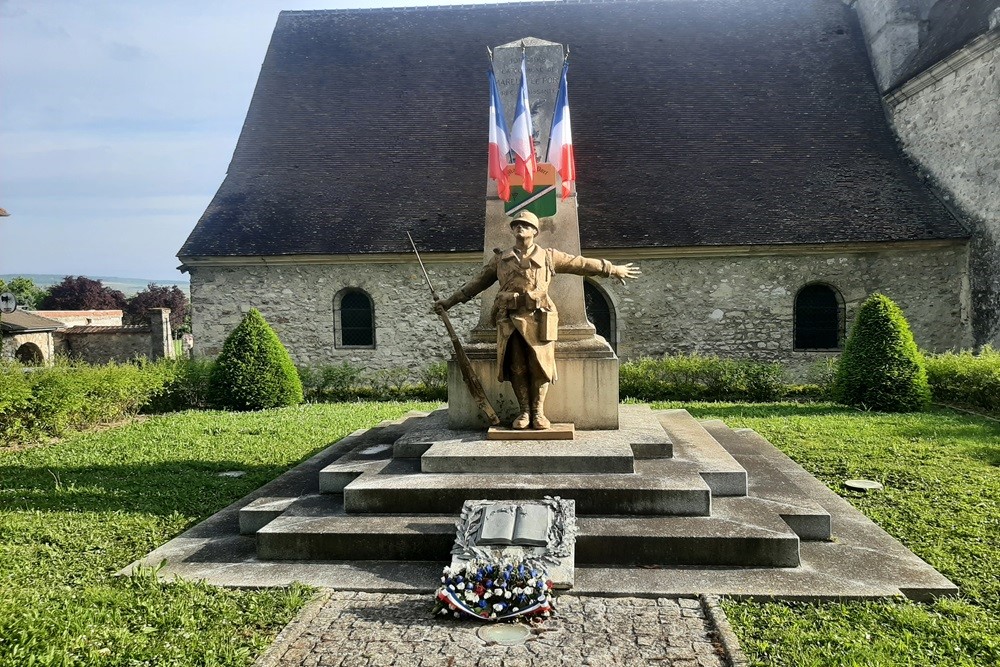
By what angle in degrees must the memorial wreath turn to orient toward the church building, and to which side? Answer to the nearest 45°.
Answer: approximately 180°

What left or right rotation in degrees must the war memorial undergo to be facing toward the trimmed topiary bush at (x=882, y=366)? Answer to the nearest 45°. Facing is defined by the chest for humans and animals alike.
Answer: approximately 135° to its left

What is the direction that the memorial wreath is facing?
toward the camera

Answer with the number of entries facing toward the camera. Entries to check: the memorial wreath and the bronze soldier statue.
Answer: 2

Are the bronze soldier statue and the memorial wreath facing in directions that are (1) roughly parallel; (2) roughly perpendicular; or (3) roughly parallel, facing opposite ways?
roughly parallel

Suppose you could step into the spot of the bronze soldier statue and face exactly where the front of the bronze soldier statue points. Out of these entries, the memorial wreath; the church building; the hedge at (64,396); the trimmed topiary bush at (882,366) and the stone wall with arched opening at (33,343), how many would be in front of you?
1

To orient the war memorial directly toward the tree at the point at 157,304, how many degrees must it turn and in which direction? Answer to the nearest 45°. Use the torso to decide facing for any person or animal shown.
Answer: approximately 135° to its right

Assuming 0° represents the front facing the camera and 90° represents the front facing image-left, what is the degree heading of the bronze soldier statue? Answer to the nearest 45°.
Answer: approximately 0°

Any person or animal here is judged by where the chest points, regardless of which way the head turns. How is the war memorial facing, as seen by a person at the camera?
facing the viewer
